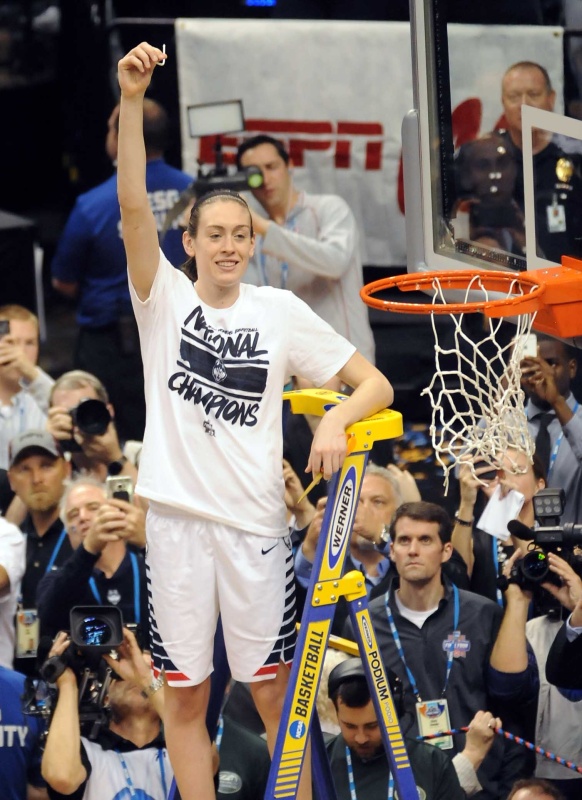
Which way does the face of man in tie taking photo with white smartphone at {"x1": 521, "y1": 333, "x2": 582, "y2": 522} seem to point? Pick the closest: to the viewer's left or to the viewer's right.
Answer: to the viewer's left

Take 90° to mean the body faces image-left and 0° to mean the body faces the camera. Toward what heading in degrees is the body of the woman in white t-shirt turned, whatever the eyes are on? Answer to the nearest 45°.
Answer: approximately 0°

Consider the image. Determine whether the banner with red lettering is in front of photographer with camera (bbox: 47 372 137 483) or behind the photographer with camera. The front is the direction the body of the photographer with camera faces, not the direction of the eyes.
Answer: behind

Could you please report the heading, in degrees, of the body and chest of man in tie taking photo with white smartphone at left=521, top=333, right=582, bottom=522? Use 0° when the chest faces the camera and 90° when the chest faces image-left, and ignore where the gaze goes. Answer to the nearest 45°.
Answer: approximately 45°

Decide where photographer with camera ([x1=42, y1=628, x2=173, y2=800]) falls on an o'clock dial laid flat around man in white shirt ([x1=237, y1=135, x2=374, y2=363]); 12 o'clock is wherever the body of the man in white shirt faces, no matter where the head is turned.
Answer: The photographer with camera is roughly at 11 o'clock from the man in white shirt.

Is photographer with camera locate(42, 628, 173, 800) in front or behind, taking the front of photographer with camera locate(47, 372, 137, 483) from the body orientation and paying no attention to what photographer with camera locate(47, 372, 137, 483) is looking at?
in front

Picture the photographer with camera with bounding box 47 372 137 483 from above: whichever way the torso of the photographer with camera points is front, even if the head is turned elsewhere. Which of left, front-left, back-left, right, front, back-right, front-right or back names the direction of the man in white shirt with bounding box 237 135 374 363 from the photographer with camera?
back-left

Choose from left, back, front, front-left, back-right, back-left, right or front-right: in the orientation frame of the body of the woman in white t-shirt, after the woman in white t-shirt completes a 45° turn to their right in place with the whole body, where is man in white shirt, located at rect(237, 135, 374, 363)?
back-right

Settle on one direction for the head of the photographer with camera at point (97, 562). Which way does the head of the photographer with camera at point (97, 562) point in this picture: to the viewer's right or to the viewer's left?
to the viewer's right

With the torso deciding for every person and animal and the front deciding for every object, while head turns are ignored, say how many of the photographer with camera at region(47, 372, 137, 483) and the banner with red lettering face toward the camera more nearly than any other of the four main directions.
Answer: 2

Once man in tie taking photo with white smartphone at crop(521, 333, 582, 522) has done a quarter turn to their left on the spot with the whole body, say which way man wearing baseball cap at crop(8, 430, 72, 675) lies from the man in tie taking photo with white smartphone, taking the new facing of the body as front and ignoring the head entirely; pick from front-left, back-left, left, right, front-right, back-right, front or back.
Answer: back-right
